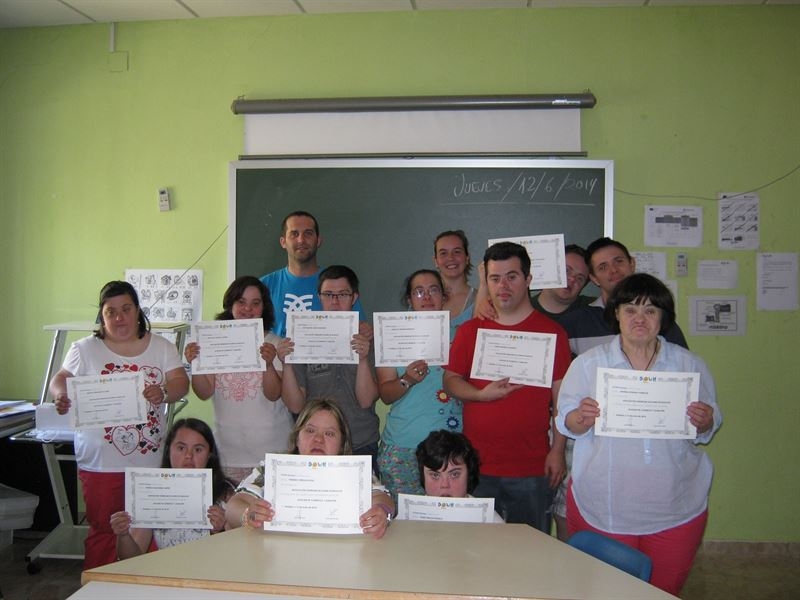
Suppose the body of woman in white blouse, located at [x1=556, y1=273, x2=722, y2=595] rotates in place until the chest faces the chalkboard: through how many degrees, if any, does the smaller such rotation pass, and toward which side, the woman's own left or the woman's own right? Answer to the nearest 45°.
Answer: approximately 135° to the woman's own right

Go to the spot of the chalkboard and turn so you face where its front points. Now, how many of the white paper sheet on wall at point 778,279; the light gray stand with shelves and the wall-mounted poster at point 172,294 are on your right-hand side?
2

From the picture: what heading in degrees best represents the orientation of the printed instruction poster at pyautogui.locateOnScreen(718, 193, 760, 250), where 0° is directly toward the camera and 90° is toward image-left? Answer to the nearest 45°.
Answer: approximately 0°

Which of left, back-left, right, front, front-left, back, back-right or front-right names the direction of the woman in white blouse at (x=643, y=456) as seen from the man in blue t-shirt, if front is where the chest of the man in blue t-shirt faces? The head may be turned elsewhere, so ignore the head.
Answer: front-left

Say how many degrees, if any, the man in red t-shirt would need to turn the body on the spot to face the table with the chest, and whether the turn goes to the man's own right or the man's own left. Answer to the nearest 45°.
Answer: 0° — they already face it

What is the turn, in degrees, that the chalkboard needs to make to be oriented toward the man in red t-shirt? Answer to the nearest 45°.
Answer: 0° — it already faces them
